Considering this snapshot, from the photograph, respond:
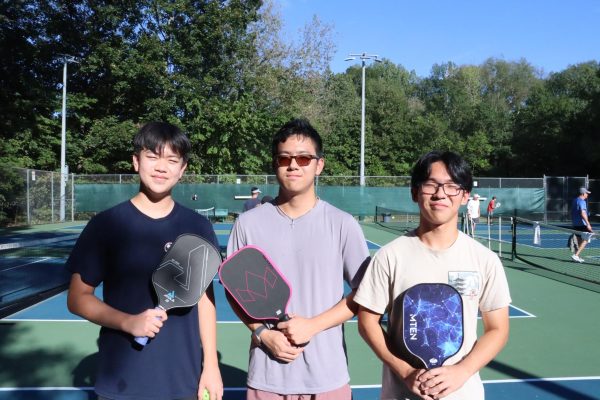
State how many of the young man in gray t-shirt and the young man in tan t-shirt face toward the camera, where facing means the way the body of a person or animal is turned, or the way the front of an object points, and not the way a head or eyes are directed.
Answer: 2

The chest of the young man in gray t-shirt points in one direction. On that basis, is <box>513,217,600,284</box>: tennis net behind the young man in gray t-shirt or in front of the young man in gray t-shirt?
behind

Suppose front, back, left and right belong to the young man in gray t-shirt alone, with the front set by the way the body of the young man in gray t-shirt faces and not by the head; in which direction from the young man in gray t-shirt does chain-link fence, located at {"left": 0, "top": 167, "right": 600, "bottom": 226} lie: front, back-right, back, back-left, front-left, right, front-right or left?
back

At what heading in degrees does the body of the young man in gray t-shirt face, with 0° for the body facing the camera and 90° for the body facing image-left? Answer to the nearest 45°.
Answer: approximately 0°

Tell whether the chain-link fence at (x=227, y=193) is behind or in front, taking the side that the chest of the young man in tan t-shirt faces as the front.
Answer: behind

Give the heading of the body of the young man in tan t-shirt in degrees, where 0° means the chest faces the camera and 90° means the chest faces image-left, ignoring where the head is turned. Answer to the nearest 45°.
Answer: approximately 0°
